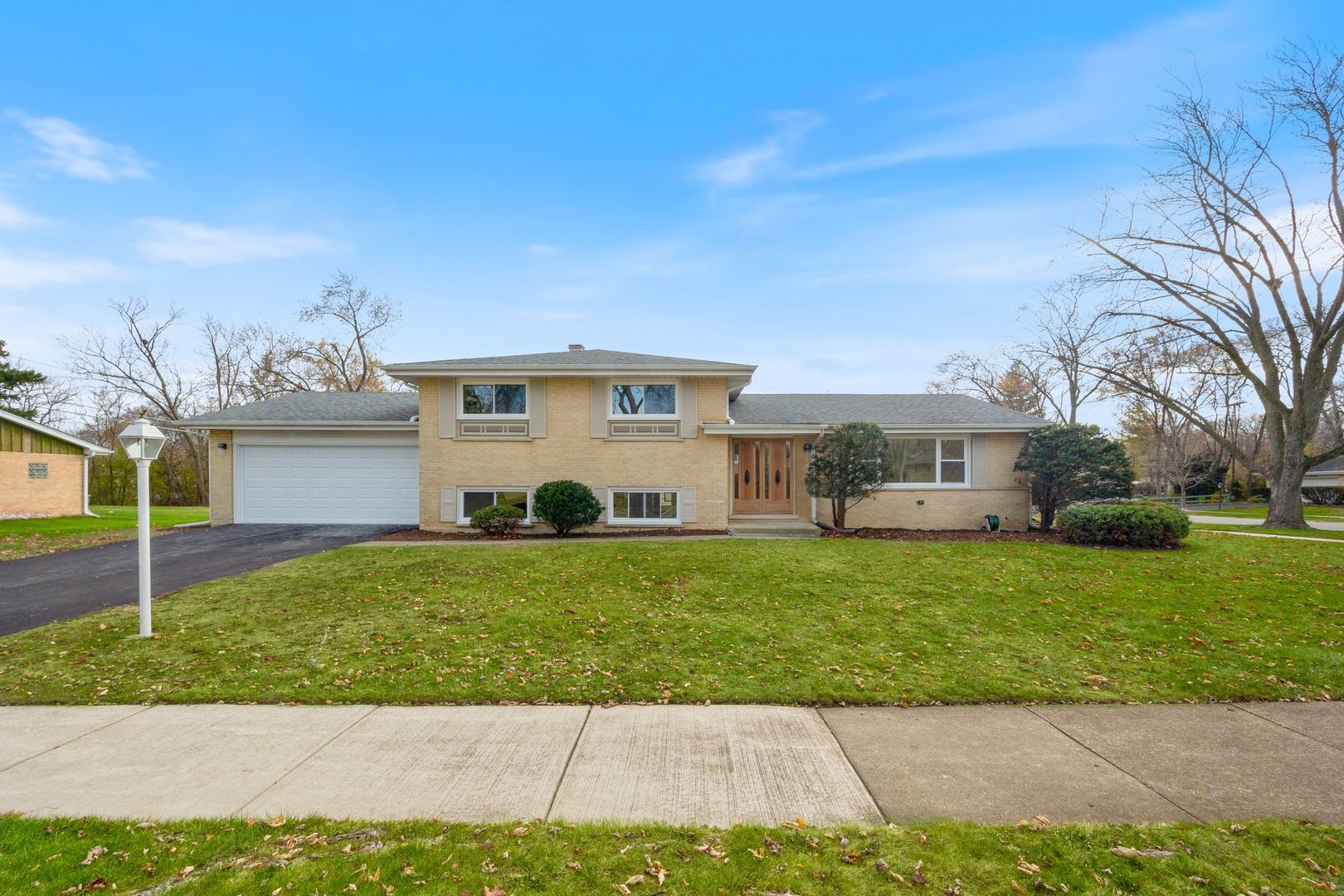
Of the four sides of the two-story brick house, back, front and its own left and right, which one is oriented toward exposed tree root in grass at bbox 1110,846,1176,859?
front

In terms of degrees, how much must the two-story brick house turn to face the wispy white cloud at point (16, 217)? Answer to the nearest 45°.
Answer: approximately 90° to its right

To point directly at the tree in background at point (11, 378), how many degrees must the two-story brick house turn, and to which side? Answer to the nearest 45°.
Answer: approximately 135° to its right

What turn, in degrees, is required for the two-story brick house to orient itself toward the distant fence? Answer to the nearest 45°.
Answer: approximately 135° to its left

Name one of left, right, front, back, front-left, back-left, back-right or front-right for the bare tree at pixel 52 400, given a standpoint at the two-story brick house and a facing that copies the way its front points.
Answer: back-right

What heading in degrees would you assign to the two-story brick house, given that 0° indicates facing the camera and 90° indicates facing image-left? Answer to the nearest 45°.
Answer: approximately 0°

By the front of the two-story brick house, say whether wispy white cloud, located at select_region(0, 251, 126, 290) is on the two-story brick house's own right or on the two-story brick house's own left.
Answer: on the two-story brick house's own right
